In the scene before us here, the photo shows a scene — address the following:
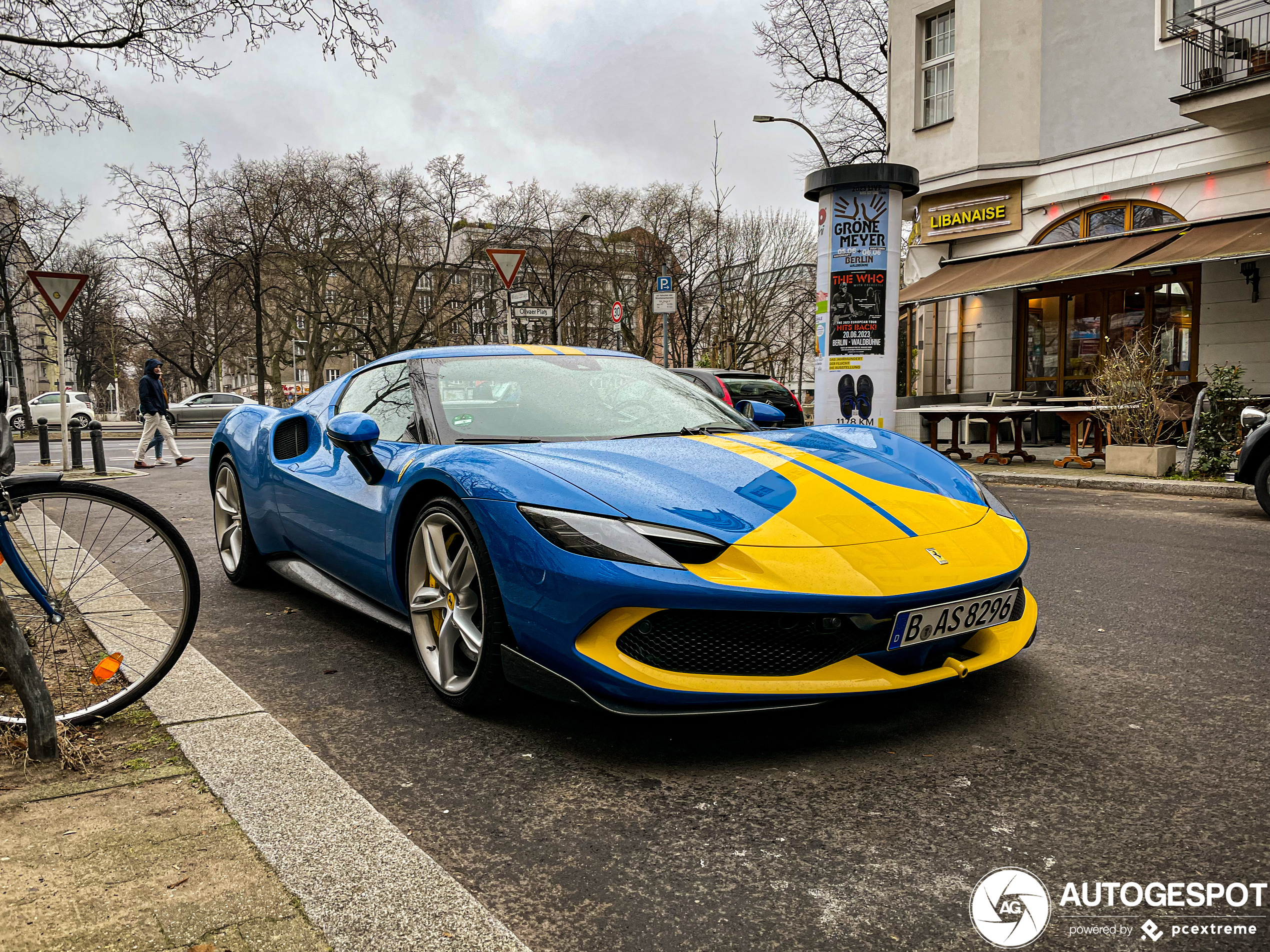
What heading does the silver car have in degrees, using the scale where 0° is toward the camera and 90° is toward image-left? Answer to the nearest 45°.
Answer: approximately 90°

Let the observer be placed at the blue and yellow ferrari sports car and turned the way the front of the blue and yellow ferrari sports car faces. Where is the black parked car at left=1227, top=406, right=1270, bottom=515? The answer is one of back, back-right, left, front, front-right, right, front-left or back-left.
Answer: left

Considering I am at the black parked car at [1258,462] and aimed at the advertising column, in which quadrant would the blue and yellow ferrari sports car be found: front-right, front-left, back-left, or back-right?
back-left

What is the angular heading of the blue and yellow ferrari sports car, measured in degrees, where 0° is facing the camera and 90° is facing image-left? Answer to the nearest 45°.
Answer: approximately 315°

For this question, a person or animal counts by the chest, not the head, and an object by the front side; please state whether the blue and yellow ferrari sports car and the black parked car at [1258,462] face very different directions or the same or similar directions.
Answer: very different directions

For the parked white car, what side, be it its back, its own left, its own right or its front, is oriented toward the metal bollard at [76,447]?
left

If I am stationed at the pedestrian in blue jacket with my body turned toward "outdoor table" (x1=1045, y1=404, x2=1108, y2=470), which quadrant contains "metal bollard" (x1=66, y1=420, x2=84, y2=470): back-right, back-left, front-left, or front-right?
back-right

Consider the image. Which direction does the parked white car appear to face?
to the viewer's left
